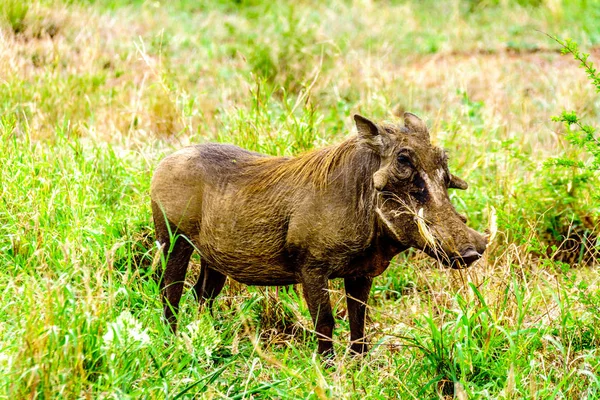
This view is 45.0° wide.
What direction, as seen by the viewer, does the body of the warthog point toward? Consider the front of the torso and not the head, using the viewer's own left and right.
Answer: facing the viewer and to the right of the viewer
